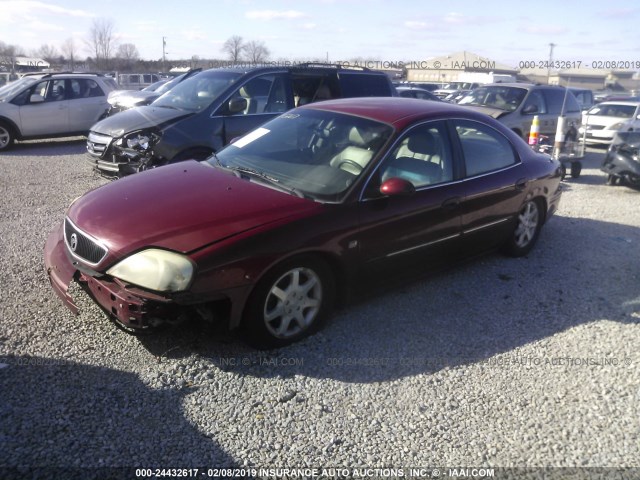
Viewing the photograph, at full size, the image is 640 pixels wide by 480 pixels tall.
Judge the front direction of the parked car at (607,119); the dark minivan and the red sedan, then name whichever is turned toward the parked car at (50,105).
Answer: the parked car at (607,119)

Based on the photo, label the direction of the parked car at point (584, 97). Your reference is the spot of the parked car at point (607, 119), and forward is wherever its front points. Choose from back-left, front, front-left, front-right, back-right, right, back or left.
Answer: back-right

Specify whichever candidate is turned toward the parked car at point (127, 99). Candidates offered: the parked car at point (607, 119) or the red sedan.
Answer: the parked car at point (607, 119)

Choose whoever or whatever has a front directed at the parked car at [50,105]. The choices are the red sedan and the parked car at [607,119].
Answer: the parked car at [607,119]

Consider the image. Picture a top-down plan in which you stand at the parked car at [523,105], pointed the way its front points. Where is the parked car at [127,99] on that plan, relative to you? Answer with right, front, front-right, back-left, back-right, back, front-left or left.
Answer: front-right

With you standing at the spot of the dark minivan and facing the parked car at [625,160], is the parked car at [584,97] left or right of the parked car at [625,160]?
left

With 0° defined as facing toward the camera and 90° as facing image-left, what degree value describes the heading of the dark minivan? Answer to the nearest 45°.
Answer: approximately 45°

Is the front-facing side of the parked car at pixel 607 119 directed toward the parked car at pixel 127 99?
no

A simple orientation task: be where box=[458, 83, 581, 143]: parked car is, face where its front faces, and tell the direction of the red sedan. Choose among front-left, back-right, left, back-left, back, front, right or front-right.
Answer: front-left

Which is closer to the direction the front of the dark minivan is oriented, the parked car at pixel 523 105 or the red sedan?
the red sedan
